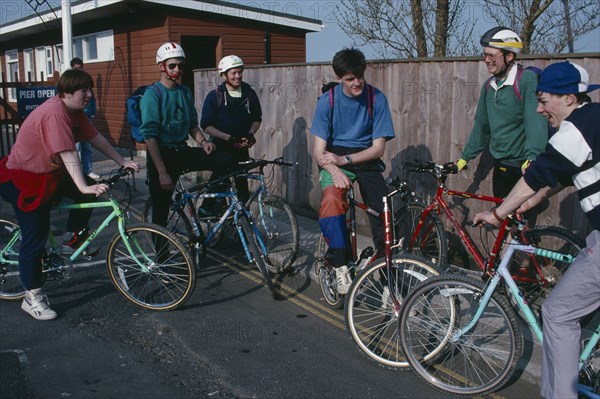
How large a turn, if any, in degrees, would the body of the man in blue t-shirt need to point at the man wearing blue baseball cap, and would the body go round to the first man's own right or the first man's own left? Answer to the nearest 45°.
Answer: approximately 45° to the first man's own left

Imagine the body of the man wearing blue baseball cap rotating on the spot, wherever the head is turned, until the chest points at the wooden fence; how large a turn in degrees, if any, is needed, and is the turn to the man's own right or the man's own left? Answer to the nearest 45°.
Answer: approximately 90° to the man's own right

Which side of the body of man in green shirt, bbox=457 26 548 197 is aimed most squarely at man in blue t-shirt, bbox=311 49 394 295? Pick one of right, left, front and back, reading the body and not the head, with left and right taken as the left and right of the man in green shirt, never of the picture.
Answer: front

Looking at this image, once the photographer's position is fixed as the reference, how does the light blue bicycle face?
facing to the left of the viewer

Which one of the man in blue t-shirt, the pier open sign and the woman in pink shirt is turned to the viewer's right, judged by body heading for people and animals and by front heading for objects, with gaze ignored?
the woman in pink shirt

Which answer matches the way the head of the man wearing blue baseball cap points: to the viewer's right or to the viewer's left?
to the viewer's left

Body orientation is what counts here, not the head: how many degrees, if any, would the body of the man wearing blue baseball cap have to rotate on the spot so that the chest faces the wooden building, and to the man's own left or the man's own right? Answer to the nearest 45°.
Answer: approximately 45° to the man's own right

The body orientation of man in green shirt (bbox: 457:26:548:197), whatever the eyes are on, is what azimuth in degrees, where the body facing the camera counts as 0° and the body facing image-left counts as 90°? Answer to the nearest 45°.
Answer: approximately 45°

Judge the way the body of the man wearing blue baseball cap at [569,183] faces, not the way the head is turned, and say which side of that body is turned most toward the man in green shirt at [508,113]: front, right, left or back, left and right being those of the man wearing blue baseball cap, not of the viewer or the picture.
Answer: right

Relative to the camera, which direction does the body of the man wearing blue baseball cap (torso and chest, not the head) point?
to the viewer's left

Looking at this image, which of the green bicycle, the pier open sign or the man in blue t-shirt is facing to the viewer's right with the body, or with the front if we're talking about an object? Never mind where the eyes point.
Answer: the green bicycle

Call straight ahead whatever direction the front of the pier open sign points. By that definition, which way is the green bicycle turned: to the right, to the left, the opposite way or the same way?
to the left
